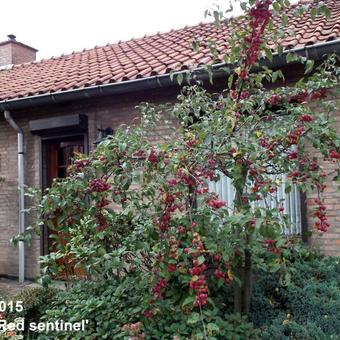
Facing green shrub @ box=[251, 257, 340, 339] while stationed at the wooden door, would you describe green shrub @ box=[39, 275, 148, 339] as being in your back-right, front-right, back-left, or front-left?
front-right

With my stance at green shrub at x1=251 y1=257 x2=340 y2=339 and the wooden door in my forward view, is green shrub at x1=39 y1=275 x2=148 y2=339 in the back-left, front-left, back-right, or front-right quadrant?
front-left

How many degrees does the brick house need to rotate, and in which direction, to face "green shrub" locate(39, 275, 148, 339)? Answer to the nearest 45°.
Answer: approximately 45° to its left

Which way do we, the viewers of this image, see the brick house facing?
facing the viewer and to the left of the viewer

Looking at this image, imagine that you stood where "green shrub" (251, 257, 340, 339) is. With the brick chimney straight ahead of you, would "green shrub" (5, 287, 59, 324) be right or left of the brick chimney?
left
